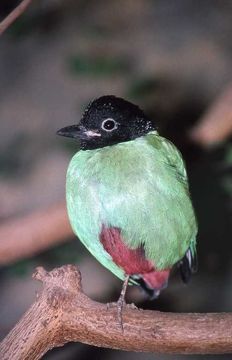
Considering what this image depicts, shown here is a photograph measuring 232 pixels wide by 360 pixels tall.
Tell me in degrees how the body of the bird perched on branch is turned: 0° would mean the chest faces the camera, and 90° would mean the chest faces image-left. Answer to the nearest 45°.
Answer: approximately 45°

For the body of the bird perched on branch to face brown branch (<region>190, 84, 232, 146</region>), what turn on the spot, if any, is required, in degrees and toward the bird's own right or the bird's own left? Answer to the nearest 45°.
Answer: approximately 180°

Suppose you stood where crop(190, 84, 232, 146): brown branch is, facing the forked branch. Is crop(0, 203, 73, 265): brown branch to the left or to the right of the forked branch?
right
